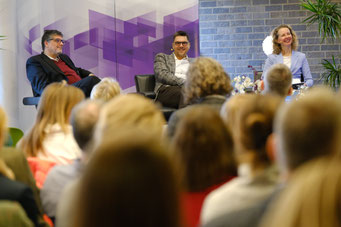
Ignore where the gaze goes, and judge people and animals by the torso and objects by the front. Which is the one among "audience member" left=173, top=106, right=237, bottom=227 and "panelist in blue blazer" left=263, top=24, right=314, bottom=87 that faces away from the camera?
"audience member" left=173, top=106, right=237, bottom=227

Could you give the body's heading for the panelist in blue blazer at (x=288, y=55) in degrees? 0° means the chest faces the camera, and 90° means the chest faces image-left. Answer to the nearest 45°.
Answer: approximately 0°

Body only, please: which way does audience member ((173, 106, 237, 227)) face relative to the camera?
away from the camera

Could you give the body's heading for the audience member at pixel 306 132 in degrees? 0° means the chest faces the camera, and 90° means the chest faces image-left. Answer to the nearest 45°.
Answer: approximately 180°

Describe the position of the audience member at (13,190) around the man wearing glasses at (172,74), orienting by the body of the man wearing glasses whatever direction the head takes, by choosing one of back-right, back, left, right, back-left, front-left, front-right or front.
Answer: front-right

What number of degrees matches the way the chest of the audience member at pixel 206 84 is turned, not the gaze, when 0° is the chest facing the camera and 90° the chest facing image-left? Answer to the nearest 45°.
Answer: approximately 180°

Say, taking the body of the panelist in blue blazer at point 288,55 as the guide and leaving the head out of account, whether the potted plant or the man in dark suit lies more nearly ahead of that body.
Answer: the man in dark suit

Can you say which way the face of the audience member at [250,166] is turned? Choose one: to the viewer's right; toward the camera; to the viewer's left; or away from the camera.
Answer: away from the camera

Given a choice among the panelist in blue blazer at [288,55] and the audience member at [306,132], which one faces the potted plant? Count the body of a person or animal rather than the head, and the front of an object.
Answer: the audience member at [306,132]

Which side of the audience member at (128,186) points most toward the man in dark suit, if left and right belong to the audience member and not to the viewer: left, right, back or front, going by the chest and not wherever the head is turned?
front

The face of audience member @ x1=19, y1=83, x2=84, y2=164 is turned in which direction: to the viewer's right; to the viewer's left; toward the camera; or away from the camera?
away from the camera

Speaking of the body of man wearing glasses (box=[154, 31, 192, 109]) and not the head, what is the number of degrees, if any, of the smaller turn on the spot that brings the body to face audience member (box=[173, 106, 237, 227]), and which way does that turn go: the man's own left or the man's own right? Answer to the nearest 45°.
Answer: approximately 45° to the man's own right

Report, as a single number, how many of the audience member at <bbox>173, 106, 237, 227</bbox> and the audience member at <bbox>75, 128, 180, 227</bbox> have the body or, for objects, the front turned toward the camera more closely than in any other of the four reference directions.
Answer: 0

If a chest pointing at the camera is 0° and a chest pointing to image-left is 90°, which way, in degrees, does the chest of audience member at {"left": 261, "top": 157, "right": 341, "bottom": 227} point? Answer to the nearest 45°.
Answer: approximately 180°
